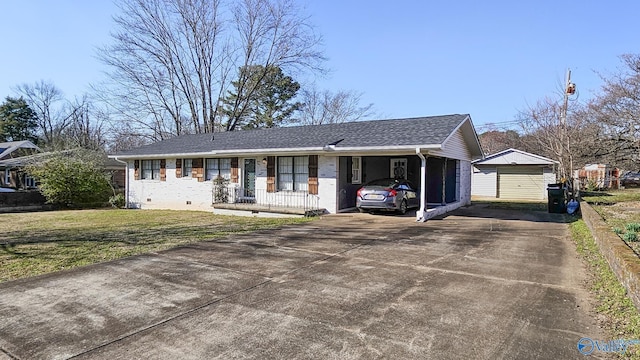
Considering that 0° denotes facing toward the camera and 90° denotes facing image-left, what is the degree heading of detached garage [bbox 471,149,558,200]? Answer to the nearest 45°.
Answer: approximately 0°

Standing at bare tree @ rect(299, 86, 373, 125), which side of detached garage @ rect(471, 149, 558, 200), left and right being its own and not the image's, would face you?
right

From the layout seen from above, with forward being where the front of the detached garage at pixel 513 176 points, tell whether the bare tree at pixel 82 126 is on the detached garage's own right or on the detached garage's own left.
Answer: on the detached garage's own right

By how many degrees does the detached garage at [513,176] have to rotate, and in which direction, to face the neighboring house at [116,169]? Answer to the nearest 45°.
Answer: approximately 90° to its right

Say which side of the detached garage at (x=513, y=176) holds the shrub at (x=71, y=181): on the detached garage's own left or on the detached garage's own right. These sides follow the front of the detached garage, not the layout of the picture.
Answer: on the detached garage's own right

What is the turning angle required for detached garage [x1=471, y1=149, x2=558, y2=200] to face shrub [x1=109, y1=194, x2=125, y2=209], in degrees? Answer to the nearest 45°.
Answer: approximately 45° to its right

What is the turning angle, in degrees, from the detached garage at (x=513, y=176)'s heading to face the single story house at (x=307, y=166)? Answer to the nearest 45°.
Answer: approximately 45° to its right
